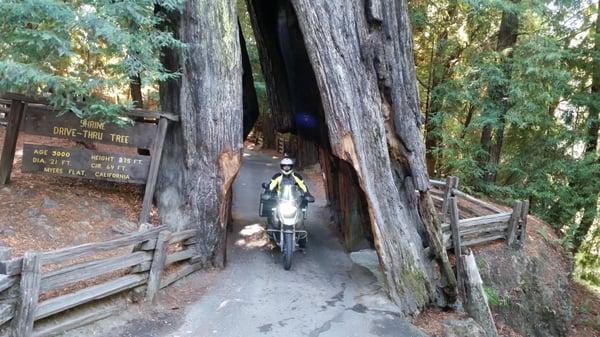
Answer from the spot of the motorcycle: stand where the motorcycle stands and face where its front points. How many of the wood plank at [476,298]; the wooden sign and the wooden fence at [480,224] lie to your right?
1

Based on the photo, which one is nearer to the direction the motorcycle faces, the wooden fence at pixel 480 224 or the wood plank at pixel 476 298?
the wood plank

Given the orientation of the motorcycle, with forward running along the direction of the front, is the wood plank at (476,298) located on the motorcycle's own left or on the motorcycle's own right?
on the motorcycle's own left

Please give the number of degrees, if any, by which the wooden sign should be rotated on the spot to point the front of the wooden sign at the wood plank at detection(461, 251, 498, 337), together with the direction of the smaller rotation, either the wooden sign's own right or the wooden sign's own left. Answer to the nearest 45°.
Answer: approximately 45° to the wooden sign's own left

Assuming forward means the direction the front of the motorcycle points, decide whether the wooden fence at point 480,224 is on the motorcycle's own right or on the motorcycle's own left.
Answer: on the motorcycle's own left

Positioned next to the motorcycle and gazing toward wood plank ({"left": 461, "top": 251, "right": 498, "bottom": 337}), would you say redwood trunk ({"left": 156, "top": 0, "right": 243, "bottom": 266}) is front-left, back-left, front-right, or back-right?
back-right

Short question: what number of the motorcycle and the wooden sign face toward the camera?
2

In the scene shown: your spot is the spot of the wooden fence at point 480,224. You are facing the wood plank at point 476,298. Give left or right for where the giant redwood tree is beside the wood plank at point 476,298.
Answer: right

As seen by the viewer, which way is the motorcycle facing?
toward the camera

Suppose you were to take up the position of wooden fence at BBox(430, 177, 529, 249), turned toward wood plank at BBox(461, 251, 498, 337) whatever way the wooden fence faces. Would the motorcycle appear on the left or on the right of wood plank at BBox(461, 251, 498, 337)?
right

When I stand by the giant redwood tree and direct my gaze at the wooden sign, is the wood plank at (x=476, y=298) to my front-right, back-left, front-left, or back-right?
back-left
